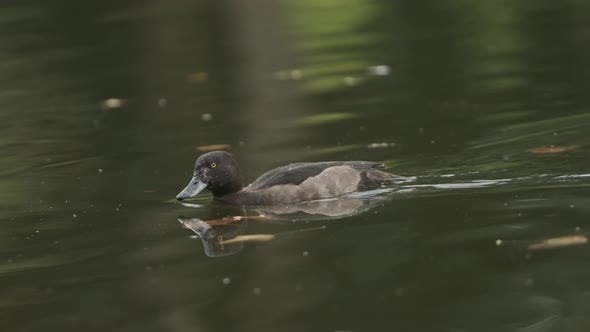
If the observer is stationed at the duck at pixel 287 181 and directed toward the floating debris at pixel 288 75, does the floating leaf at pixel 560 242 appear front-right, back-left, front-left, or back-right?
back-right

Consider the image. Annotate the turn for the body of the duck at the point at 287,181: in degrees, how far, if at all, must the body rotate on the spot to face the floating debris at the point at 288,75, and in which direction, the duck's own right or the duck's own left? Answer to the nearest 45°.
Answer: approximately 90° to the duck's own right

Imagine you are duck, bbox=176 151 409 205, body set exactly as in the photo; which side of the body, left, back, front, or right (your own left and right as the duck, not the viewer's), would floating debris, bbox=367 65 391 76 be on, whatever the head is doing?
right

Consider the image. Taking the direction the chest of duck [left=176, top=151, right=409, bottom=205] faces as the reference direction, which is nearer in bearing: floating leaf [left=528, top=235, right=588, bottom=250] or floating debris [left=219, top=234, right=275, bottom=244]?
the floating debris

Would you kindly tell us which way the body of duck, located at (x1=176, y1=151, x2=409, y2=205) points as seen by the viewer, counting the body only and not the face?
to the viewer's left

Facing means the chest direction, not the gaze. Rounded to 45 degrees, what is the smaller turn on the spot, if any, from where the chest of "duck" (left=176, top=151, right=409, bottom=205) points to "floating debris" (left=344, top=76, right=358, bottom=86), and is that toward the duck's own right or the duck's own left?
approximately 90° to the duck's own right

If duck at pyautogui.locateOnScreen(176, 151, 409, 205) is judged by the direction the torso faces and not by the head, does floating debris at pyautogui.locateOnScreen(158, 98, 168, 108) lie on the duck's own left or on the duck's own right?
on the duck's own right

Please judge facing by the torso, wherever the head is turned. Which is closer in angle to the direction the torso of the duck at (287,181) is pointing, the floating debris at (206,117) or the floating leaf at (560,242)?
the floating debris
